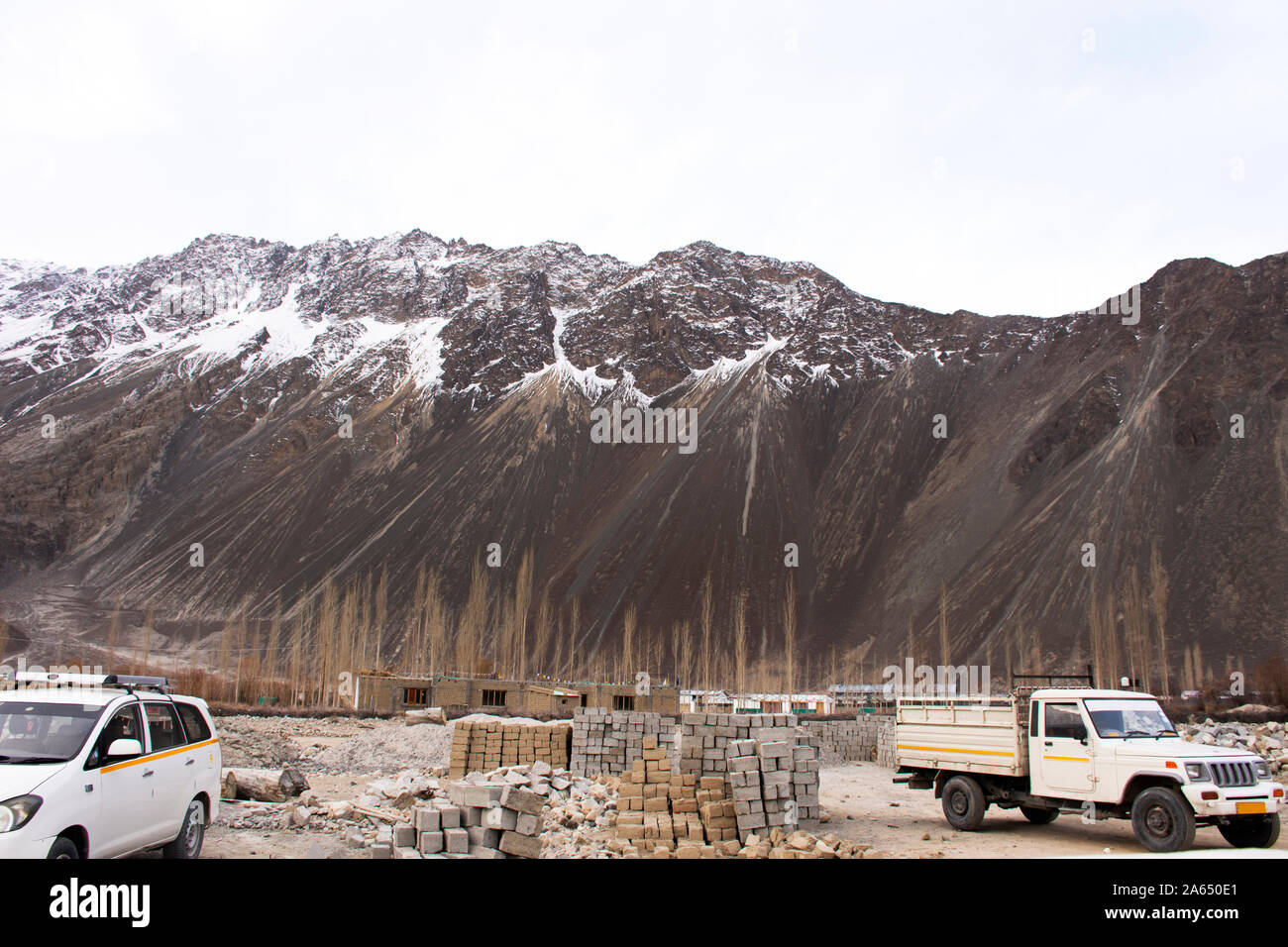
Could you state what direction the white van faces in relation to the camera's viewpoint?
facing the viewer and to the left of the viewer

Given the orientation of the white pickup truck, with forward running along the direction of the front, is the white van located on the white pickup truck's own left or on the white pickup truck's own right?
on the white pickup truck's own right

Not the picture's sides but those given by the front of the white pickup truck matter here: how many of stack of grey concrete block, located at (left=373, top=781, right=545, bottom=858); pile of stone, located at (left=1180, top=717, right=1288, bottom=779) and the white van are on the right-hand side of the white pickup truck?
2

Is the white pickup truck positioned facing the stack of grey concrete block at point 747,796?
no

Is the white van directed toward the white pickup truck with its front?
no

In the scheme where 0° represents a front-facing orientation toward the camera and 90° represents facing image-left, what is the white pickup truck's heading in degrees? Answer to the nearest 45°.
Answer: approximately 315°

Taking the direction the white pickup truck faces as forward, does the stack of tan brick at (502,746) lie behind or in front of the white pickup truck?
behind

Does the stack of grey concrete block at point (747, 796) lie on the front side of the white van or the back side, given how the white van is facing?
on the back side

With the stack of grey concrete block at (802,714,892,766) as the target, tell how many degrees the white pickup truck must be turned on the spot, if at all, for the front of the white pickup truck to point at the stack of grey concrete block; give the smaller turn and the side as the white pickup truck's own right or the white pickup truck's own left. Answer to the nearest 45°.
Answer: approximately 135° to the white pickup truck's own left

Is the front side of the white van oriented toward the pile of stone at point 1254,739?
no

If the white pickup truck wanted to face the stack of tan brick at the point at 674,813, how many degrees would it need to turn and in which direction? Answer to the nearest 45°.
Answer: approximately 135° to its right

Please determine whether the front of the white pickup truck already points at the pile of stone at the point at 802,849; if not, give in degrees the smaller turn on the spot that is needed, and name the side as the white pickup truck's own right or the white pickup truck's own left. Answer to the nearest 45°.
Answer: approximately 90° to the white pickup truck's own right

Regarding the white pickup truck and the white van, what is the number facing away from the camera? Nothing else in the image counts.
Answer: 0
